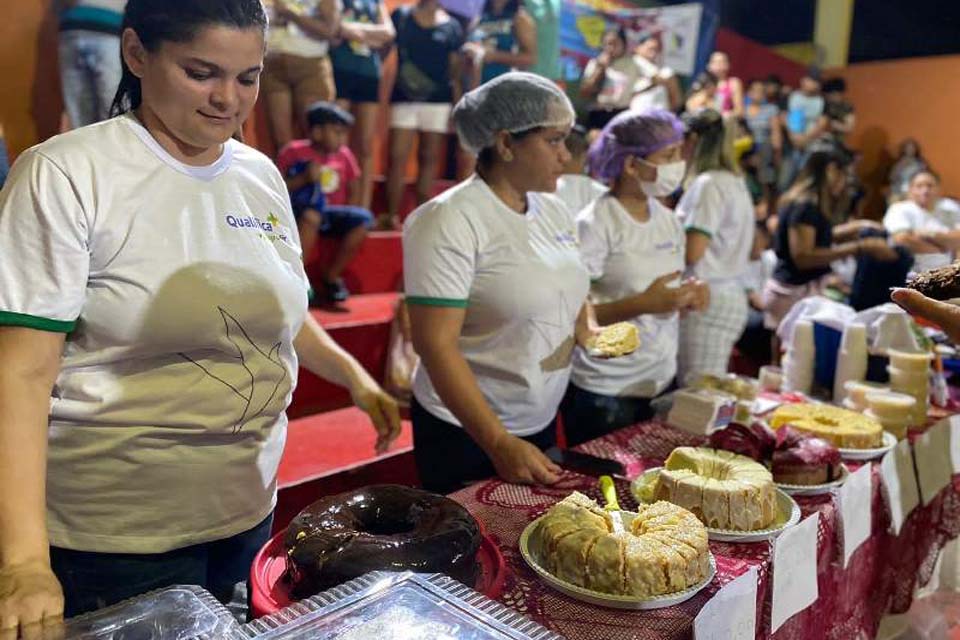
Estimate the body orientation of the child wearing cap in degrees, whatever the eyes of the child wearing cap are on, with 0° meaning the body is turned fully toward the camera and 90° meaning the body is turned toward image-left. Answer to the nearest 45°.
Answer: approximately 315°

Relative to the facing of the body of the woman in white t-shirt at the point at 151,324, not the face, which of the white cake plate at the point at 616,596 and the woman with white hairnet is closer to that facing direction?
the white cake plate

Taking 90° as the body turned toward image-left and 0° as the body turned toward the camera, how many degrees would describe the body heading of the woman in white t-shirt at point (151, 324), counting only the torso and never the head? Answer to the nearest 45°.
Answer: approximately 315°

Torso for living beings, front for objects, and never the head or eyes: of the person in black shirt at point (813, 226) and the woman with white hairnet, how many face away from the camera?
0

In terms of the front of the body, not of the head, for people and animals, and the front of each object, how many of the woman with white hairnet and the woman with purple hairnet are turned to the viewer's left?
0

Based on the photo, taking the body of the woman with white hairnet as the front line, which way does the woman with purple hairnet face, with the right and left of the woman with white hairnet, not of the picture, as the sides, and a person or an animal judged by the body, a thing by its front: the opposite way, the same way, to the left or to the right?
the same way

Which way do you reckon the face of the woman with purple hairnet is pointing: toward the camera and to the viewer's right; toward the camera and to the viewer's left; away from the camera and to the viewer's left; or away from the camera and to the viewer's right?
toward the camera and to the viewer's right

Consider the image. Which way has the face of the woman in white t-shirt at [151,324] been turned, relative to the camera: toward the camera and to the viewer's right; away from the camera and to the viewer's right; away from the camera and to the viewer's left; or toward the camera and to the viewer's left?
toward the camera and to the viewer's right

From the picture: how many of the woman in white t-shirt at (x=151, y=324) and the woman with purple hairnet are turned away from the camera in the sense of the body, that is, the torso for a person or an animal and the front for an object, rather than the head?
0

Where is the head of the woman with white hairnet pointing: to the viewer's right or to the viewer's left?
to the viewer's right

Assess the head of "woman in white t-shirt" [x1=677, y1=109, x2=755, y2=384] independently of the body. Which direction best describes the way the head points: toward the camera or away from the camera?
away from the camera
